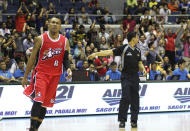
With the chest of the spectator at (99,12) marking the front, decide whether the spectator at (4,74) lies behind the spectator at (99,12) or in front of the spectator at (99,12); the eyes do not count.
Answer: in front

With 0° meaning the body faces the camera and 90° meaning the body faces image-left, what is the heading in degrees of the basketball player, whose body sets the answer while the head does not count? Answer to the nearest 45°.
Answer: approximately 315°

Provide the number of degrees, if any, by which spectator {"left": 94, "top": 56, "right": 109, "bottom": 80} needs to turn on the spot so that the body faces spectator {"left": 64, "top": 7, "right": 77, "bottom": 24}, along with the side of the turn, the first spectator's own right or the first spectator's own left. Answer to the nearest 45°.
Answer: approximately 180°

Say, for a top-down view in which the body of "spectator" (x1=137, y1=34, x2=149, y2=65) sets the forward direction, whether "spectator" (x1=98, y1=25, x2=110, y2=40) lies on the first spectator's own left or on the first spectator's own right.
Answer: on the first spectator's own right

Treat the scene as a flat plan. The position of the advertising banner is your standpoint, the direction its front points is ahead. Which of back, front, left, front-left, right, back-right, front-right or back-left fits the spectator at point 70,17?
back

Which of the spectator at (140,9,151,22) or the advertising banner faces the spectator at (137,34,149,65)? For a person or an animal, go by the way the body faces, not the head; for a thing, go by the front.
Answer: the spectator at (140,9,151,22)

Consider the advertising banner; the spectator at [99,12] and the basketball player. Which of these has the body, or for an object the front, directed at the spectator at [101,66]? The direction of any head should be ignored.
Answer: the spectator at [99,12]

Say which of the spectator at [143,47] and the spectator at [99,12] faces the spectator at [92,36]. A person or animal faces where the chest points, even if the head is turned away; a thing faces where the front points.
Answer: the spectator at [99,12]

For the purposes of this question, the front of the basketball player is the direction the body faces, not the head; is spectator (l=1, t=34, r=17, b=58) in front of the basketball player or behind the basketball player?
behind

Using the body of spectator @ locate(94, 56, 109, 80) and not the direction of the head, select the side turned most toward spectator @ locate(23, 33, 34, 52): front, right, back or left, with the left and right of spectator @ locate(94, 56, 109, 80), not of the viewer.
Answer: right

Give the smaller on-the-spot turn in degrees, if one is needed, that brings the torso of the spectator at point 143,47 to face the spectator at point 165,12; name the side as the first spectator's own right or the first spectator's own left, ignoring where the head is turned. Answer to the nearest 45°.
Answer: approximately 180°
